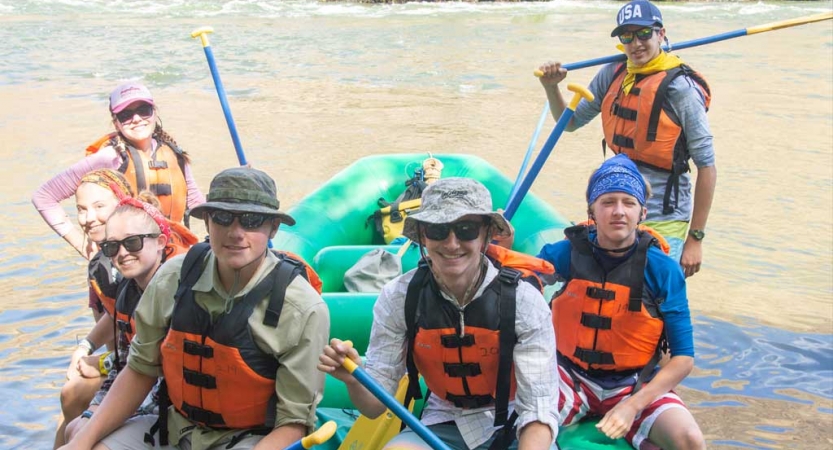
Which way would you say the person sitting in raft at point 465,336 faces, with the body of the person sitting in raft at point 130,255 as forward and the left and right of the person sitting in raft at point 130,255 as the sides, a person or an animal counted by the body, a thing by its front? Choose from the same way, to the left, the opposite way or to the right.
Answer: the same way

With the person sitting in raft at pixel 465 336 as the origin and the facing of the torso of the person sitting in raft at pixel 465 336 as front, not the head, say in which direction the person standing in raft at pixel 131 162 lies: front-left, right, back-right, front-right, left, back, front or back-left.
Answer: back-right

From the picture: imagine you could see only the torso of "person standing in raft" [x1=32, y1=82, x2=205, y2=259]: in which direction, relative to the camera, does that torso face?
toward the camera

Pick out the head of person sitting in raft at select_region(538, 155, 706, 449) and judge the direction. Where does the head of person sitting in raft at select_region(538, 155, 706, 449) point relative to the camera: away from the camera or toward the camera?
toward the camera

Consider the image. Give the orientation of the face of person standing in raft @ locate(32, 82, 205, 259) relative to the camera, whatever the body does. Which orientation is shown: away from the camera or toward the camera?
toward the camera

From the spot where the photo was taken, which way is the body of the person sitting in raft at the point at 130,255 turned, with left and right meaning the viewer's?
facing the viewer and to the left of the viewer

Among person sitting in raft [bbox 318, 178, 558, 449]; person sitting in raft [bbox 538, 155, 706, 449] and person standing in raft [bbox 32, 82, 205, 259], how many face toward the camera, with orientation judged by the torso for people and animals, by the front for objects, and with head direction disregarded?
3

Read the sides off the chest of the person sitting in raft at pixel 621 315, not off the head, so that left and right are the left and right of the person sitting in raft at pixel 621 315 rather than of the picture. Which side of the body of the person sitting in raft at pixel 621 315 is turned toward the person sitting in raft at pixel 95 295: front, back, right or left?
right

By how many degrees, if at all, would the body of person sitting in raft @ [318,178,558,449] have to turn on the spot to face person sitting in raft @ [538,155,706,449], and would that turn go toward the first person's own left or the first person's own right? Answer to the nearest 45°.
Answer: approximately 135° to the first person's own left

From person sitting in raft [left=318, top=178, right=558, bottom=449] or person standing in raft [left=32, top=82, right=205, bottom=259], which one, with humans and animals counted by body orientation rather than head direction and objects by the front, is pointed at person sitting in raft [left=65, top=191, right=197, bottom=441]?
person standing in raft [left=32, top=82, right=205, bottom=259]

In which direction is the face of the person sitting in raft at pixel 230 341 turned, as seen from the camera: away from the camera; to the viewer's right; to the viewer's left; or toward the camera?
toward the camera

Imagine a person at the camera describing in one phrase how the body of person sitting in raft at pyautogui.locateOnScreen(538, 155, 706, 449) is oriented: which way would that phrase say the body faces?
toward the camera

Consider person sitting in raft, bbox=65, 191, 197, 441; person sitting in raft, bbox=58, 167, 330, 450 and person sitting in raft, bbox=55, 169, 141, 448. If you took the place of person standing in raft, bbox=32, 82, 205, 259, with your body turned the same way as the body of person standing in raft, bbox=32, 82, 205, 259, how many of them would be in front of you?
3

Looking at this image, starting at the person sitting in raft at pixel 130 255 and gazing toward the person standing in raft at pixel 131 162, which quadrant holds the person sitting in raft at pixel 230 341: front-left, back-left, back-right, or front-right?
back-right

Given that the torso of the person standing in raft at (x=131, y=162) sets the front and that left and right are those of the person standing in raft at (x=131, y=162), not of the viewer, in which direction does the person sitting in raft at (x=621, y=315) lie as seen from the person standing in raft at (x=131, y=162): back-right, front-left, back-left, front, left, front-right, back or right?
front-left

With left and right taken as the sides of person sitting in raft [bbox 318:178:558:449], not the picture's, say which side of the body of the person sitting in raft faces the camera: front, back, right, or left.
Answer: front

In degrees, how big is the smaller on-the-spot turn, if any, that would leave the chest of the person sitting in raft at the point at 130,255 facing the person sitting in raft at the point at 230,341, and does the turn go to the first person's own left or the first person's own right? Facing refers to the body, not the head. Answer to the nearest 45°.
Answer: approximately 90° to the first person's own left

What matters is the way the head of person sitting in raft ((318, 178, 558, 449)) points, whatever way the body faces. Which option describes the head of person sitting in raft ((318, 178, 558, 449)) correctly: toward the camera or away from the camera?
toward the camera
